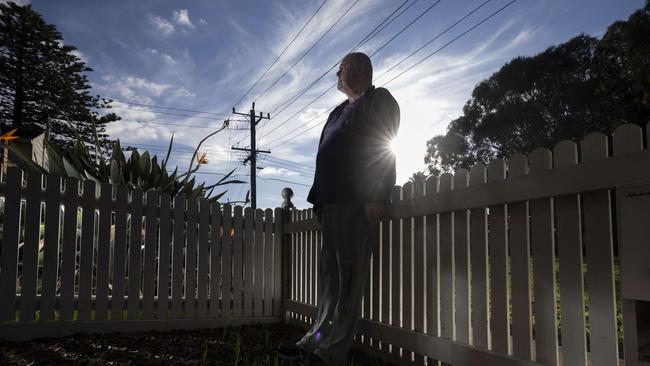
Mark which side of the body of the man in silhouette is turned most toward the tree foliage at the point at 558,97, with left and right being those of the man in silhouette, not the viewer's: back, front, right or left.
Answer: back

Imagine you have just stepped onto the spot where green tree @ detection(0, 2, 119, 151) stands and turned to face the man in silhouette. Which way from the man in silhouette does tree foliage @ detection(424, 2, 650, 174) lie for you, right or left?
left

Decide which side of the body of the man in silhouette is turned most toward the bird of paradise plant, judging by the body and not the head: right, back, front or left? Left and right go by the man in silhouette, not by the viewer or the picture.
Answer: right

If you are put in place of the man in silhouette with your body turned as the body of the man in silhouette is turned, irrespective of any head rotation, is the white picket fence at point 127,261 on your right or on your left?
on your right

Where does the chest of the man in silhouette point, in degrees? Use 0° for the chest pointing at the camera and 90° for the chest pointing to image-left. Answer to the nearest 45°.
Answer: approximately 45°

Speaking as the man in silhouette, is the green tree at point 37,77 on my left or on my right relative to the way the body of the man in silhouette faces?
on my right

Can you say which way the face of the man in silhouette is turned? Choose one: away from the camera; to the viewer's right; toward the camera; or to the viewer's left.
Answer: to the viewer's left
